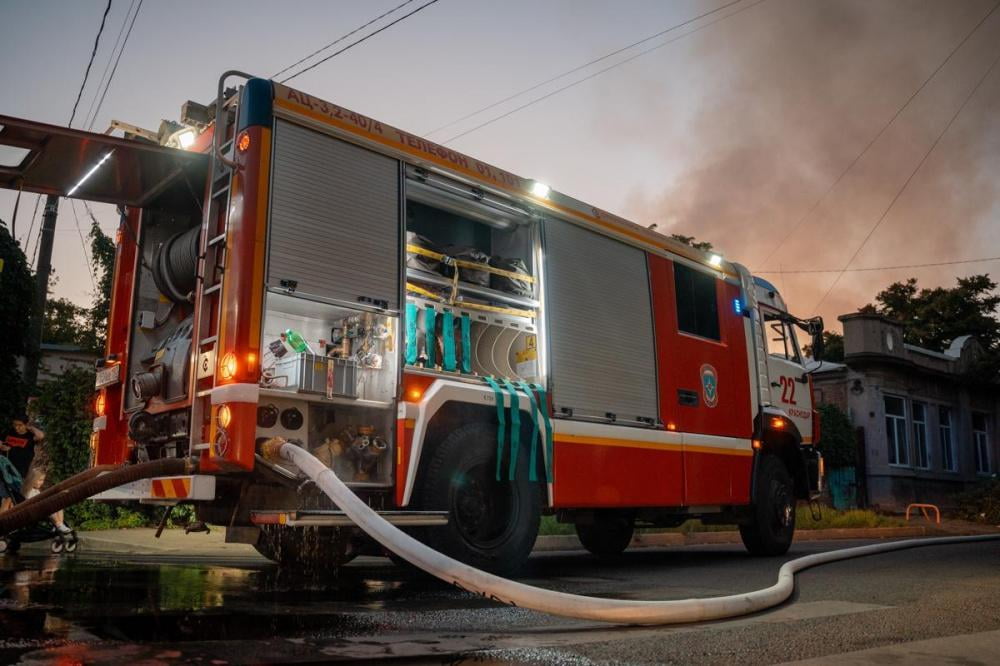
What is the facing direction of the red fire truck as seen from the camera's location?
facing away from the viewer and to the right of the viewer

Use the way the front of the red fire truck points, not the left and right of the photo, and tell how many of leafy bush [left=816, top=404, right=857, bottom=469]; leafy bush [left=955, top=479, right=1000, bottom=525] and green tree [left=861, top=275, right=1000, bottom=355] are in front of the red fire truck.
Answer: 3

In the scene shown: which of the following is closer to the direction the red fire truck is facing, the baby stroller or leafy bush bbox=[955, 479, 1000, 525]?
the leafy bush

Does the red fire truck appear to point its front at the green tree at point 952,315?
yes

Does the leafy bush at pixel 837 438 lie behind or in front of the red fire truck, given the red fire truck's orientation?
in front

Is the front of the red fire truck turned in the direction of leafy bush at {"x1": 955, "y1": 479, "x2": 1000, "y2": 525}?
yes

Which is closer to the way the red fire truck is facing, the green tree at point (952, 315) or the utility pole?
the green tree
